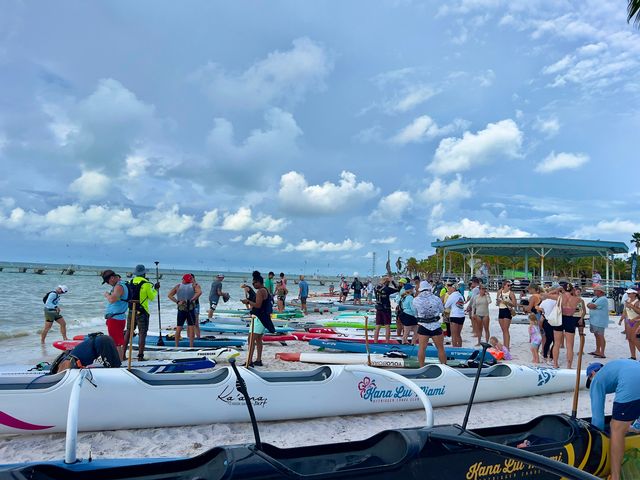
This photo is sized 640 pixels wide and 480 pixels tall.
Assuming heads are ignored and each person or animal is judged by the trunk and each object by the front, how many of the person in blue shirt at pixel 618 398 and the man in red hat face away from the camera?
1

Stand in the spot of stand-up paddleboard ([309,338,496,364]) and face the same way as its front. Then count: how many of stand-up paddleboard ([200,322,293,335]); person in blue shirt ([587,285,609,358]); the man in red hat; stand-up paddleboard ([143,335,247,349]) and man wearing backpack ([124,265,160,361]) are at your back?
1

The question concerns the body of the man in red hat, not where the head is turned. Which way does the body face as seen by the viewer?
away from the camera

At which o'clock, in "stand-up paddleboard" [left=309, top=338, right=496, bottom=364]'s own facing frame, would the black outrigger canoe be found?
The black outrigger canoe is roughly at 9 o'clock from the stand-up paddleboard.

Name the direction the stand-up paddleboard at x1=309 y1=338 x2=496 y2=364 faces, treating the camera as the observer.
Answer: facing to the left of the viewer

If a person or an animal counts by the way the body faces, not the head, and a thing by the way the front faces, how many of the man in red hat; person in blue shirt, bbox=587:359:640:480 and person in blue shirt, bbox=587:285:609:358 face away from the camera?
1

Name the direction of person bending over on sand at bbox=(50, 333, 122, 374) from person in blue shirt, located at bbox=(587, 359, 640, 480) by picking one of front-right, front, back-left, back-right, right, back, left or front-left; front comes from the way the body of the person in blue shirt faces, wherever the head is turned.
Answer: front

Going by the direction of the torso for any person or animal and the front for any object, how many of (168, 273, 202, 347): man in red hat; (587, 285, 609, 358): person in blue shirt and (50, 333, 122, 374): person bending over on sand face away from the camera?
1

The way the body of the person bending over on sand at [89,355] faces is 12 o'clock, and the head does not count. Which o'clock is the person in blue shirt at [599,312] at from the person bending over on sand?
The person in blue shirt is roughly at 6 o'clock from the person bending over on sand.

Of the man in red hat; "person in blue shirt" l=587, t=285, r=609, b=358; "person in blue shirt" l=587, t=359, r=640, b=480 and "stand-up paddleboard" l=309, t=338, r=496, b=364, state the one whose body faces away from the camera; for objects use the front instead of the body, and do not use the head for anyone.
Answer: the man in red hat

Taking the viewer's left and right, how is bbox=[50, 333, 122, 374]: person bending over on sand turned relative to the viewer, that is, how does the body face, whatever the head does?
facing to the left of the viewer
